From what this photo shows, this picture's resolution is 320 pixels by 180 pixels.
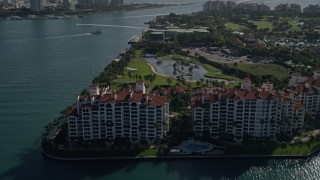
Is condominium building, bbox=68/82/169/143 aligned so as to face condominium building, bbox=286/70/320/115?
no

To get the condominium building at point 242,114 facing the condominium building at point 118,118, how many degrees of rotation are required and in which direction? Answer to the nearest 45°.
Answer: approximately 90° to its right

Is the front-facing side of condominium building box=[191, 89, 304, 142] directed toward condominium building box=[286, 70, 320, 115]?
no

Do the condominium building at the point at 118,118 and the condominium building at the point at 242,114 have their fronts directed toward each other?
no

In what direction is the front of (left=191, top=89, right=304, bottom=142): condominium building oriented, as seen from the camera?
facing the viewer

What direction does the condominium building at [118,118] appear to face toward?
toward the camera

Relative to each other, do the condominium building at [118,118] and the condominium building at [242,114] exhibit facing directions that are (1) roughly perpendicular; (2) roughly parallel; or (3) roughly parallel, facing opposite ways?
roughly parallel

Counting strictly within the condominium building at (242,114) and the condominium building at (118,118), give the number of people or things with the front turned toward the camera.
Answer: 2

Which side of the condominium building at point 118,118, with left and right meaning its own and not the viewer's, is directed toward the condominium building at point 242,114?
left

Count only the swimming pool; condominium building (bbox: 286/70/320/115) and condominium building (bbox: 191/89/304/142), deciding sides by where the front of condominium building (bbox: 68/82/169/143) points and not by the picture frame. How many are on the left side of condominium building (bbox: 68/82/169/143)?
3

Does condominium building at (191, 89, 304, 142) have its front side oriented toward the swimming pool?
no
